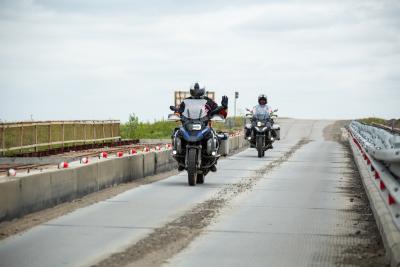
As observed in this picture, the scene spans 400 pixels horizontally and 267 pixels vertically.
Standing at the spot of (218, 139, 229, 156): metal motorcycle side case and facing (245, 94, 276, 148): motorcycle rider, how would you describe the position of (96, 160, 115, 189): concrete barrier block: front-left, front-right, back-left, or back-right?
back-left

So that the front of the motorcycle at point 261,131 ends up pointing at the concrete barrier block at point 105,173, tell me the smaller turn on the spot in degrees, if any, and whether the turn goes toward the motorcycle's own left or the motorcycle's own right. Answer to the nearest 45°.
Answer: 0° — it already faces it

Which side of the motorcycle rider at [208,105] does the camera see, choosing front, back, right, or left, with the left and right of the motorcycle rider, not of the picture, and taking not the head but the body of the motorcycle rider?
front

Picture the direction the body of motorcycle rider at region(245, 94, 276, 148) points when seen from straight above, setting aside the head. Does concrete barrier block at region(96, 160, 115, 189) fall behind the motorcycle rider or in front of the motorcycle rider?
in front

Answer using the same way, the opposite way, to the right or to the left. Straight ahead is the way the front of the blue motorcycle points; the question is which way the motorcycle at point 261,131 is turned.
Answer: the same way

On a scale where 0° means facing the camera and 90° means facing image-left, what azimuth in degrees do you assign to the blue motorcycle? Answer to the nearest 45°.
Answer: approximately 0°

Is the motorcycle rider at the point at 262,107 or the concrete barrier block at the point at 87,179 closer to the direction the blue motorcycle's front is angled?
the concrete barrier block

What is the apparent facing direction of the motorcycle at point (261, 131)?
toward the camera

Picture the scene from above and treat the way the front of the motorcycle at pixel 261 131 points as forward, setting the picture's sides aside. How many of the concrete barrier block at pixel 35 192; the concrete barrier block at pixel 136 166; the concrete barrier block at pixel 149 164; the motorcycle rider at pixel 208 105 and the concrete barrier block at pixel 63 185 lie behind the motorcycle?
0

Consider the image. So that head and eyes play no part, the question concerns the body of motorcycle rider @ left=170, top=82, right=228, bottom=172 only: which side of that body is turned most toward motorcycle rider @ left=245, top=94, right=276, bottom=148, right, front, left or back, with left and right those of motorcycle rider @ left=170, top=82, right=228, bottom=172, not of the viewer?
back

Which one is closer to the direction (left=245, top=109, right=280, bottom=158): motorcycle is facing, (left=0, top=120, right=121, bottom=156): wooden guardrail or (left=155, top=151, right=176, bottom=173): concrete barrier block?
the concrete barrier block

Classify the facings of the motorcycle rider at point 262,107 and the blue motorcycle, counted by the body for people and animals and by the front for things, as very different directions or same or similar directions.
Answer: same or similar directions

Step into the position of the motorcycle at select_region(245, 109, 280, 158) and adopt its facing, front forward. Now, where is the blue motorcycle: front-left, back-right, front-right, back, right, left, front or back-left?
front

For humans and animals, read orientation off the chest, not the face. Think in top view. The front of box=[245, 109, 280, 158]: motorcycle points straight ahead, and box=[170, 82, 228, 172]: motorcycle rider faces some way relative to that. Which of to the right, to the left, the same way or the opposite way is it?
the same way
